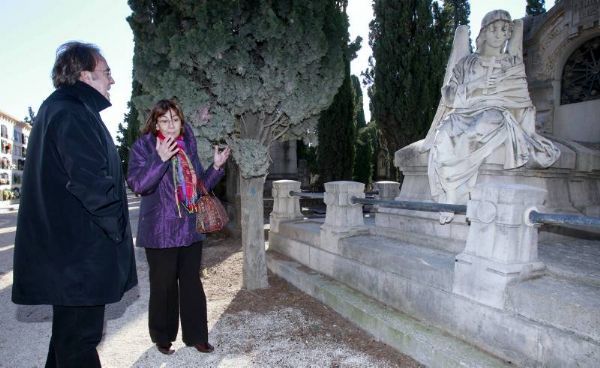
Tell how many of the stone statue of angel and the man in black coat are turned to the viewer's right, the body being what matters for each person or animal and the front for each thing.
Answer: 1

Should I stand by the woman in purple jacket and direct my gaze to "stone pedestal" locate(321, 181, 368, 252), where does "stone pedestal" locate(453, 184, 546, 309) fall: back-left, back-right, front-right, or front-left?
front-right

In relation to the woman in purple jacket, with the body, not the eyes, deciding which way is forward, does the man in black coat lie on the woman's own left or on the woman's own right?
on the woman's own right

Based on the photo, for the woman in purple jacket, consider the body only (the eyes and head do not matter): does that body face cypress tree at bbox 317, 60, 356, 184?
no

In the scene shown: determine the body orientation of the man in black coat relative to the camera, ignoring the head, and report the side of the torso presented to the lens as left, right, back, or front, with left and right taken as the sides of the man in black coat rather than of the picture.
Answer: right

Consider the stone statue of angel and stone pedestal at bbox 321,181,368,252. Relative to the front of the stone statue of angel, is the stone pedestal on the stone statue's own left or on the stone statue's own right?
on the stone statue's own right

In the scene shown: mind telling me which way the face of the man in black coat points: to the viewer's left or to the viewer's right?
to the viewer's right

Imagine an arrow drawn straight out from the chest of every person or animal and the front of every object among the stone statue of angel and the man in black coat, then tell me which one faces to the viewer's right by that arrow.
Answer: the man in black coat

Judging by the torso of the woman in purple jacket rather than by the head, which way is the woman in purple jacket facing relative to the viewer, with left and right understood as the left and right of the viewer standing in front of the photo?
facing the viewer and to the right of the viewer

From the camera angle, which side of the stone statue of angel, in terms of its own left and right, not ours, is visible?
front

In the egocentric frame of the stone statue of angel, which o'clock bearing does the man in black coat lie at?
The man in black coat is roughly at 1 o'clock from the stone statue of angel.

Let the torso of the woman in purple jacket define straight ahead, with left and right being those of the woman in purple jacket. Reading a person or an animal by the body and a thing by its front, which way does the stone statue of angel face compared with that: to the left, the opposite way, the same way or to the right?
to the right
